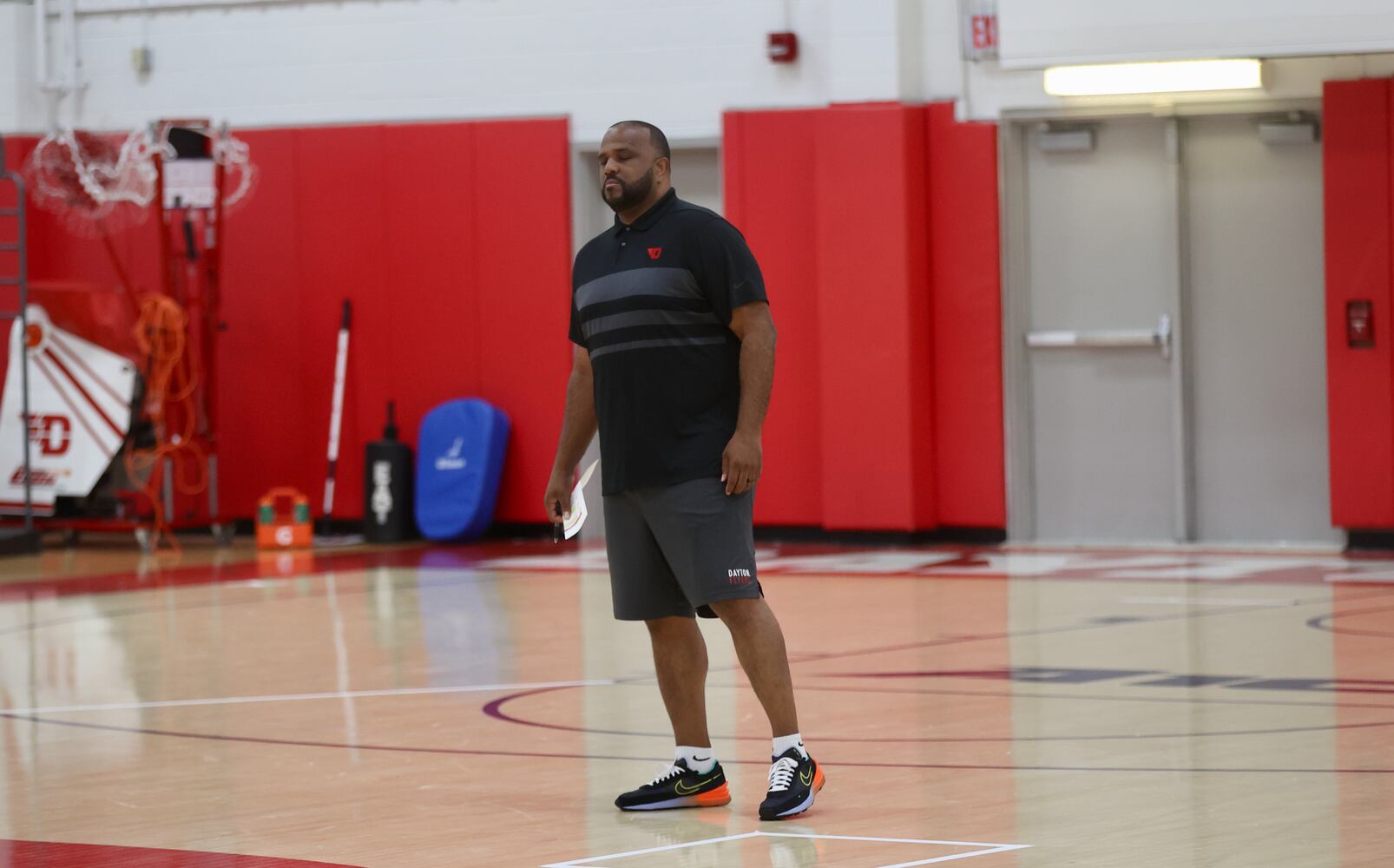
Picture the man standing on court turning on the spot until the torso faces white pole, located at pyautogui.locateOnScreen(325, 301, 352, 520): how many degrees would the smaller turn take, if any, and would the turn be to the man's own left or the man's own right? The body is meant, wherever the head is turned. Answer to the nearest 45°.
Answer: approximately 135° to the man's own right

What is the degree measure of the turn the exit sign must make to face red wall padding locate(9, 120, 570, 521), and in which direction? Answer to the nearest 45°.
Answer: approximately 90° to its right

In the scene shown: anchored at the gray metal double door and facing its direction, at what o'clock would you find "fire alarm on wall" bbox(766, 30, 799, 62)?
The fire alarm on wall is roughly at 3 o'clock from the gray metal double door.

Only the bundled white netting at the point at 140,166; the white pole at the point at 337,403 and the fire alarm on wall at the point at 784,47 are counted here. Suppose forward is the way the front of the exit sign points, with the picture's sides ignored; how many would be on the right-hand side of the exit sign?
3

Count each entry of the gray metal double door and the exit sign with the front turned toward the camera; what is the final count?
2

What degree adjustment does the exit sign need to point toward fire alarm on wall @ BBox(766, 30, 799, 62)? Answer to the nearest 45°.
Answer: approximately 90° to its right

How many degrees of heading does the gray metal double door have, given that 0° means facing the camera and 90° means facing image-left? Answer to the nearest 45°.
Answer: approximately 0°

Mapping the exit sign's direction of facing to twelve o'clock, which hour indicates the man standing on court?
The man standing on court is roughly at 12 o'clock from the exit sign.

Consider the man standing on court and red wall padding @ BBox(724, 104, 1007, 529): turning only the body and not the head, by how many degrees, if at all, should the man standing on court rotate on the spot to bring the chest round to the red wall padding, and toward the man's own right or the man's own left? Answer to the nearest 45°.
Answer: approximately 135° to the man's own right

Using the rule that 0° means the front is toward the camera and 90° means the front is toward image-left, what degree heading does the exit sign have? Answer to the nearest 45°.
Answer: approximately 0°

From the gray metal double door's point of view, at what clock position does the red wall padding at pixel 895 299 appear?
The red wall padding is roughly at 3 o'clock from the gray metal double door.

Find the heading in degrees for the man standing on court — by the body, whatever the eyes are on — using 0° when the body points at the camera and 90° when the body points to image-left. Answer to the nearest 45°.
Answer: approximately 45°

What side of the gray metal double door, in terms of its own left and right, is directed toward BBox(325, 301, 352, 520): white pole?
right
